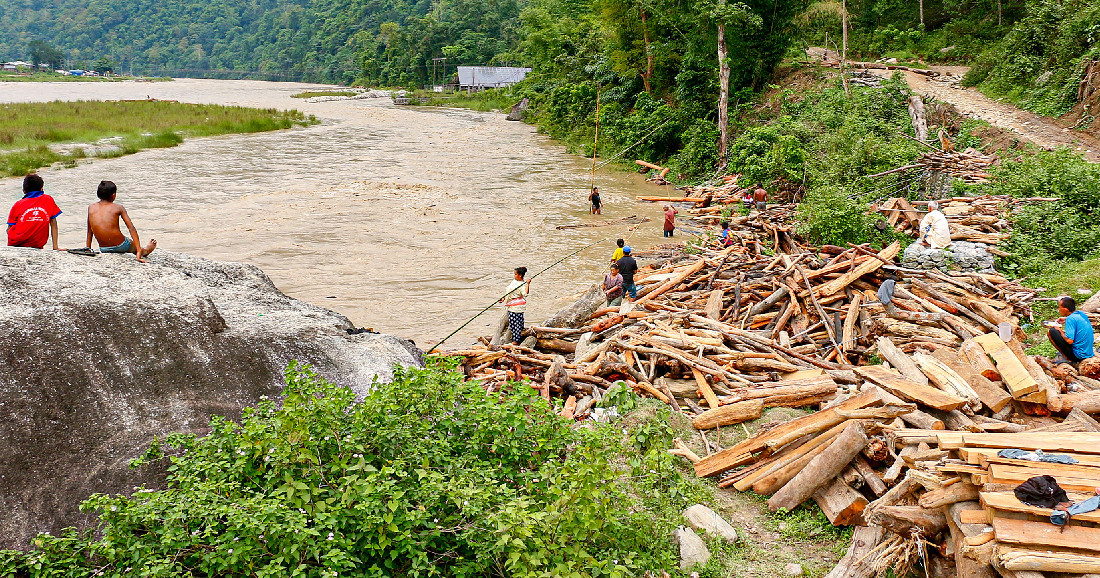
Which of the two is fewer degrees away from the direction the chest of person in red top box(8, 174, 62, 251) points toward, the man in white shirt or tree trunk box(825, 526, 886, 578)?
the man in white shirt

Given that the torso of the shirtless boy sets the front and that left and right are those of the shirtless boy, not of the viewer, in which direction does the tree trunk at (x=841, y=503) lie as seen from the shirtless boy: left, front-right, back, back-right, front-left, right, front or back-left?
right

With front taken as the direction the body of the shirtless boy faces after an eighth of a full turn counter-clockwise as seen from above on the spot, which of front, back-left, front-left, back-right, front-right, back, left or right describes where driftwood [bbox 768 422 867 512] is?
back-right

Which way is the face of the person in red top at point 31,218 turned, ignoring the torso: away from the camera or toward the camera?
away from the camera

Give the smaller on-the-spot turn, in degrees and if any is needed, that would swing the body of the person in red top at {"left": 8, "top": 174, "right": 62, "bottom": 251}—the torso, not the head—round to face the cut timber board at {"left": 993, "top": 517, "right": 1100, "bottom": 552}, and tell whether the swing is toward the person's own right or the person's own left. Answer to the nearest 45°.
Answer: approximately 135° to the person's own right

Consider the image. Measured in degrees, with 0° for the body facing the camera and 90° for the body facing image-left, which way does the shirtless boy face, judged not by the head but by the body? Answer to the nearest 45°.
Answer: approximately 225°

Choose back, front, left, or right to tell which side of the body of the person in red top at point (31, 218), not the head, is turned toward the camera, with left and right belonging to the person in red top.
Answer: back

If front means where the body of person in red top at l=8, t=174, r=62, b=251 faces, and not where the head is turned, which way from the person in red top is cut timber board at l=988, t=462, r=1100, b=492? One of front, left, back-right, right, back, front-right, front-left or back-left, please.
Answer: back-right

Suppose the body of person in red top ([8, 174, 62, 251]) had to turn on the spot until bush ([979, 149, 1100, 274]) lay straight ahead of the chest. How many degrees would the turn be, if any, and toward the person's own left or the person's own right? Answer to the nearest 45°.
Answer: approximately 90° to the person's own right

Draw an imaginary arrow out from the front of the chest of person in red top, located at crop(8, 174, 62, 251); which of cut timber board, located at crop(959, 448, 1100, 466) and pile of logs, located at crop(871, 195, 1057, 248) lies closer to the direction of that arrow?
the pile of logs
